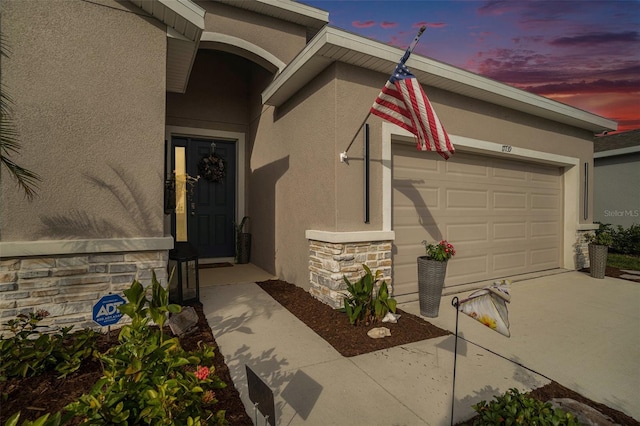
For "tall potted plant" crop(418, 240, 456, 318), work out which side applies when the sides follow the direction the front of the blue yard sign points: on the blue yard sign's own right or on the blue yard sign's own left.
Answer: on the blue yard sign's own left

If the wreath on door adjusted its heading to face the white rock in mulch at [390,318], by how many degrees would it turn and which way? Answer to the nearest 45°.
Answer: approximately 45° to its left

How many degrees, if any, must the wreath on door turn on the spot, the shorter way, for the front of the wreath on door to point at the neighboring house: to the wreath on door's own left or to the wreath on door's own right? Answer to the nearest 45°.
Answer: approximately 90° to the wreath on door's own left

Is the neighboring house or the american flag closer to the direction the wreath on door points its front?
the american flag

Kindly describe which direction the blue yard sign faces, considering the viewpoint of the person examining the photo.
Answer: facing the viewer

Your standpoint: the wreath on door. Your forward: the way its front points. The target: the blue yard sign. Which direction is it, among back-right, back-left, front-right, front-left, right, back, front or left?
front

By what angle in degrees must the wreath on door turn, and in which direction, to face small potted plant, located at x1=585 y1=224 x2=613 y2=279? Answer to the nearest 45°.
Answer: approximately 45° to its left

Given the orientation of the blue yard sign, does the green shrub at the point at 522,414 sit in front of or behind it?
in front

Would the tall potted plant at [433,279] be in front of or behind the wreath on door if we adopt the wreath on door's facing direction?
in front

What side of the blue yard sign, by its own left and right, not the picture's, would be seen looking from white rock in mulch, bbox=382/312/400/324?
left

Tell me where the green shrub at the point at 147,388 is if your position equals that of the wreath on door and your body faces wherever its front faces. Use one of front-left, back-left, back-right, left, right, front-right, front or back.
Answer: front

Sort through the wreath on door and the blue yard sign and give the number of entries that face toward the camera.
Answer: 2

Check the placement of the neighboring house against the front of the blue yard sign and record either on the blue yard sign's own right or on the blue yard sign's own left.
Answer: on the blue yard sign's own left

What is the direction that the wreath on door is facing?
toward the camera
